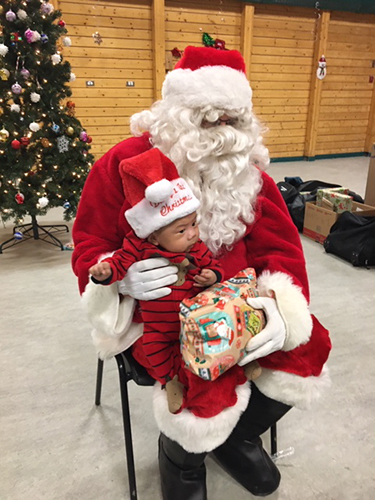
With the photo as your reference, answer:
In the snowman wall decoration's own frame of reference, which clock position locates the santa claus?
The santa claus is roughly at 12 o'clock from the snowman wall decoration.

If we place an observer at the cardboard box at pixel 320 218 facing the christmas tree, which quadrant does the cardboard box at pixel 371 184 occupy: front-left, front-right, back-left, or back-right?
back-right

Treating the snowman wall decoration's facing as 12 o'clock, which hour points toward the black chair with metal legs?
The black chair with metal legs is roughly at 12 o'clock from the snowman wall decoration.

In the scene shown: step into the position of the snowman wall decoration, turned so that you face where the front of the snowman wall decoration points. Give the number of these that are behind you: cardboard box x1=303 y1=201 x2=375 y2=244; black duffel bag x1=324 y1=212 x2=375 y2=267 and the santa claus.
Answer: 0

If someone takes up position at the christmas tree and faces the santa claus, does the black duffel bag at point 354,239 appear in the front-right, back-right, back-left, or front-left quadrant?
front-left

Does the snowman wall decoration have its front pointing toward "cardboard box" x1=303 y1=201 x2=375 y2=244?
yes

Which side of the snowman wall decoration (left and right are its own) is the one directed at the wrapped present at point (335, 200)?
front

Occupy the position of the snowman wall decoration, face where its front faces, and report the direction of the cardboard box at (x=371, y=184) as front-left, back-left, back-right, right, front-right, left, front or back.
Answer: front

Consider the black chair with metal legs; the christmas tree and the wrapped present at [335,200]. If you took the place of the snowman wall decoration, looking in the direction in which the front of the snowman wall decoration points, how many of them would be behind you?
0

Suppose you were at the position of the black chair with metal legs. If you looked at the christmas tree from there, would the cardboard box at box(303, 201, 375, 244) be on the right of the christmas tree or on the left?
right

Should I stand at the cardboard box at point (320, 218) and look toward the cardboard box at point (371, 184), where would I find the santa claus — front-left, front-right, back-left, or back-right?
back-right

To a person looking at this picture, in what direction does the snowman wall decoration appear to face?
facing the viewer

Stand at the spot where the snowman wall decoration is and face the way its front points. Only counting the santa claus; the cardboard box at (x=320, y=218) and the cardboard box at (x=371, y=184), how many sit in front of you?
3

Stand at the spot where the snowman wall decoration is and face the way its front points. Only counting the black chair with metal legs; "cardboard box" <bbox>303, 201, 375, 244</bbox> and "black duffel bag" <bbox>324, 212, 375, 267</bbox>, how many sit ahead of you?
3

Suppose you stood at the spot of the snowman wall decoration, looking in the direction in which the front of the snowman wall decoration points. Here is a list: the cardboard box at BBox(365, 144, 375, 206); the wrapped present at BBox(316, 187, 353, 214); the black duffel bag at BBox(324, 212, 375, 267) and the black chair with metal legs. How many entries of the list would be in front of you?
4

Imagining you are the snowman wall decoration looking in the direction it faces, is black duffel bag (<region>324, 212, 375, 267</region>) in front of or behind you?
in front
